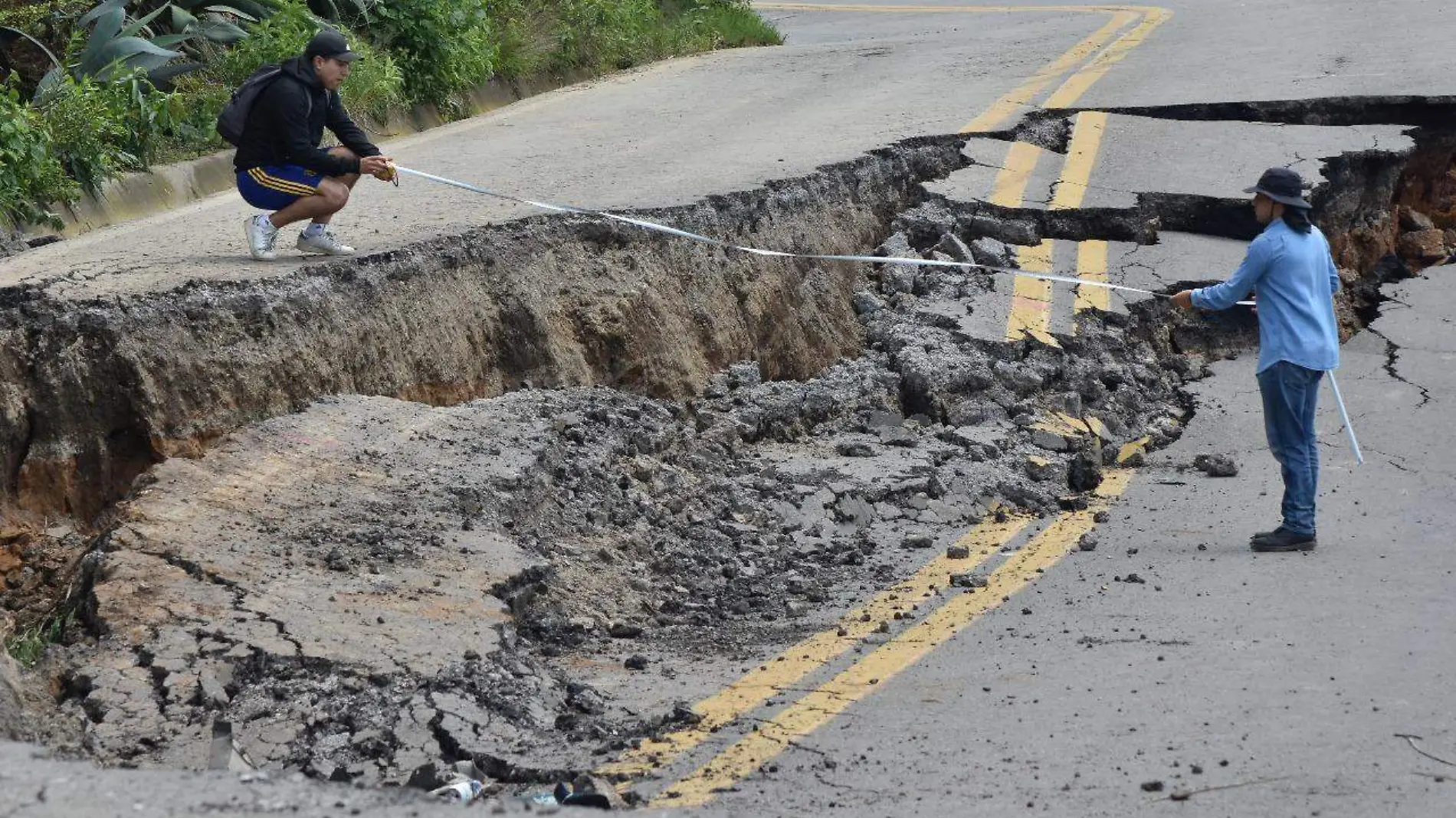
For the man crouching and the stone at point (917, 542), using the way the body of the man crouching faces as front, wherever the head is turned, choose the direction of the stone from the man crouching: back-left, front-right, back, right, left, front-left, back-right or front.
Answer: front-right

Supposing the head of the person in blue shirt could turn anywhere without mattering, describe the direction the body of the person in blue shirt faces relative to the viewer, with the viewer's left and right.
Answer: facing away from the viewer and to the left of the viewer

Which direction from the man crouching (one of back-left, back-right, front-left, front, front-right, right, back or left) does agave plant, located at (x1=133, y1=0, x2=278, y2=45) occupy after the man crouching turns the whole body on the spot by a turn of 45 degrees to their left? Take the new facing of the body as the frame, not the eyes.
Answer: front-left

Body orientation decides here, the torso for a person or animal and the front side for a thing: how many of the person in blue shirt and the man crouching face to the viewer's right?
1

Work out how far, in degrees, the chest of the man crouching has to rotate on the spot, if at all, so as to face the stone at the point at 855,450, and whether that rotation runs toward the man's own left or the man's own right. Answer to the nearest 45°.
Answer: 0° — they already face it

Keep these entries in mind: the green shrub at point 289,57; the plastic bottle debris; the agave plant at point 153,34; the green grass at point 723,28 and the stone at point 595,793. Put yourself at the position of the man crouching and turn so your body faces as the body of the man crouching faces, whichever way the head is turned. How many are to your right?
2

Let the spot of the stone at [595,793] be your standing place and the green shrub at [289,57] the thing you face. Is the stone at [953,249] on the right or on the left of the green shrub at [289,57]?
right

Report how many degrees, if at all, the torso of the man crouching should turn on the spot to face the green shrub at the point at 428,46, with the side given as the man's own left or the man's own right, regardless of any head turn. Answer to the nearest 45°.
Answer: approximately 90° to the man's own left

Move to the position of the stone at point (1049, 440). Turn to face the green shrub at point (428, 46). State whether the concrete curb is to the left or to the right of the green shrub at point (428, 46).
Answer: left

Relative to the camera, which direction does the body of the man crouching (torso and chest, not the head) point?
to the viewer's right
